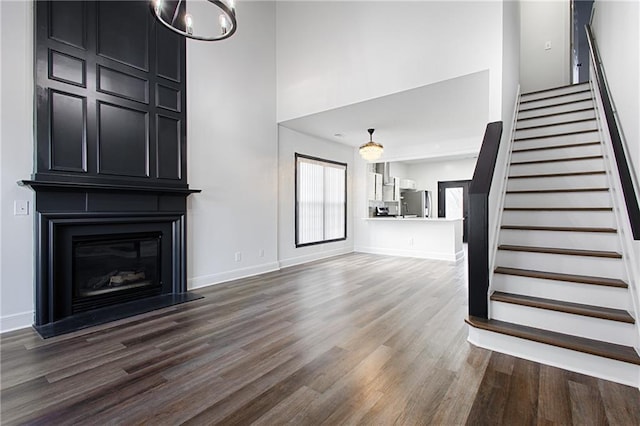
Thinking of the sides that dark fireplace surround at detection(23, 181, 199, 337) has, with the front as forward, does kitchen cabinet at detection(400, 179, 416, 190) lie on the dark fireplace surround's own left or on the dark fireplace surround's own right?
on the dark fireplace surround's own left

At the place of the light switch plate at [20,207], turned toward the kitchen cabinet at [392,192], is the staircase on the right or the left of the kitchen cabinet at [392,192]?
right

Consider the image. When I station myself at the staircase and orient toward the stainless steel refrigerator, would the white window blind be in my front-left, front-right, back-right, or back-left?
front-left

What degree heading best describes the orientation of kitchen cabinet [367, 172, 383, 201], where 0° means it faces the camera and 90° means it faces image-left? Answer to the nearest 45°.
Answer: approximately 315°

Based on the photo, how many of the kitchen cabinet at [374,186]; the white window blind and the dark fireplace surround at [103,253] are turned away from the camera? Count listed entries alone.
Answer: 0

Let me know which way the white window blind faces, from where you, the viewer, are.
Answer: facing the viewer and to the right of the viewer

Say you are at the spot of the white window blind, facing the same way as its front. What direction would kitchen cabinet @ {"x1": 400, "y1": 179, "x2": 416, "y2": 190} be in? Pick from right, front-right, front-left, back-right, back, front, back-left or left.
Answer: left

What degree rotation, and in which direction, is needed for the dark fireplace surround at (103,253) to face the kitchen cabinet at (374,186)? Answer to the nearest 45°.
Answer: approximately 45° to its left

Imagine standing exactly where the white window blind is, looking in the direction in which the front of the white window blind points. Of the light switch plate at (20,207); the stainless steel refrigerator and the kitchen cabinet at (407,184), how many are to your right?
1

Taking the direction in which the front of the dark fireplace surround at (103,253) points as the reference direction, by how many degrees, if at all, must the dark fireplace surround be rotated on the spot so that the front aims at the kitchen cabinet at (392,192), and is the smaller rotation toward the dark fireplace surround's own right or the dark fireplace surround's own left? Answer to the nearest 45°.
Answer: approximately 45° to the dark fireplace surround's own left

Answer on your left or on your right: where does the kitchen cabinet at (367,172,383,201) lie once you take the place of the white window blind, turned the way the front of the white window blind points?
on your left
